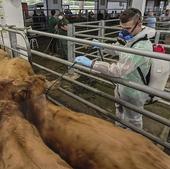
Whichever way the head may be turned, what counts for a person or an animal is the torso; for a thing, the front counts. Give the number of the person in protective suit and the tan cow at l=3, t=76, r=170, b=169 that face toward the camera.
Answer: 0

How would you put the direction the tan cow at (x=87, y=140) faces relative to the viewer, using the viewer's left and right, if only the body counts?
facing away from the viewer and to the left of the viewer

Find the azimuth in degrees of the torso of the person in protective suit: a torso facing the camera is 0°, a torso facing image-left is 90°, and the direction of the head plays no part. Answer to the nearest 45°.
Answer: approximately 90°
